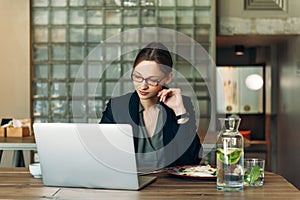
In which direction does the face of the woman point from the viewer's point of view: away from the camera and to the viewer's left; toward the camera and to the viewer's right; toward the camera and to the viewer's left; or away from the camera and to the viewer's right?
toward the camera and to the viewer's left

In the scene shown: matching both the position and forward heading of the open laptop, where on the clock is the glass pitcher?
The glass pitcher is roughly at 2 o'clock from the open laptop.

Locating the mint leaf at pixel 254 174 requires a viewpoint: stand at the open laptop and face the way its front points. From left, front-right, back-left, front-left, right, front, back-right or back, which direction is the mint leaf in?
front-right

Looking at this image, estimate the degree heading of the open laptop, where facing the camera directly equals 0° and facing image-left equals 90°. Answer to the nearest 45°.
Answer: approximately 225°

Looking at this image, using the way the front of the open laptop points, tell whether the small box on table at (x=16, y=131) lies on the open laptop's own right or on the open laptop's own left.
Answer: on the open laptop's own left
